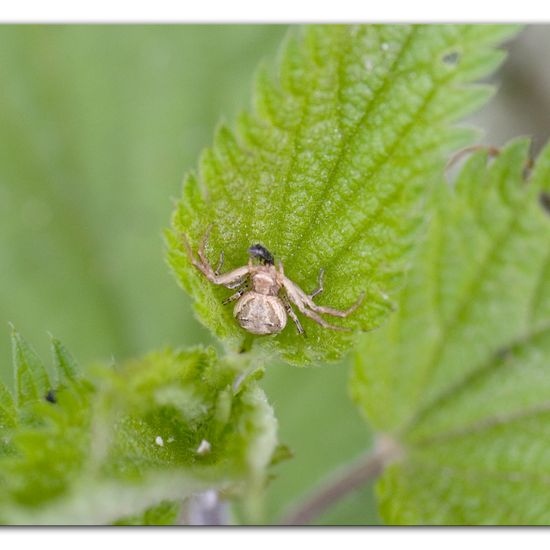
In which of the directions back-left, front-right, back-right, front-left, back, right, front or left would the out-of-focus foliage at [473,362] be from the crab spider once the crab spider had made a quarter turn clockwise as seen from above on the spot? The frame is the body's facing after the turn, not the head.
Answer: front-left

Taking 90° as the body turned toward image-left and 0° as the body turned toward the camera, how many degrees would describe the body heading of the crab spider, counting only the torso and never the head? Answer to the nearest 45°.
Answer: approximately 180°
